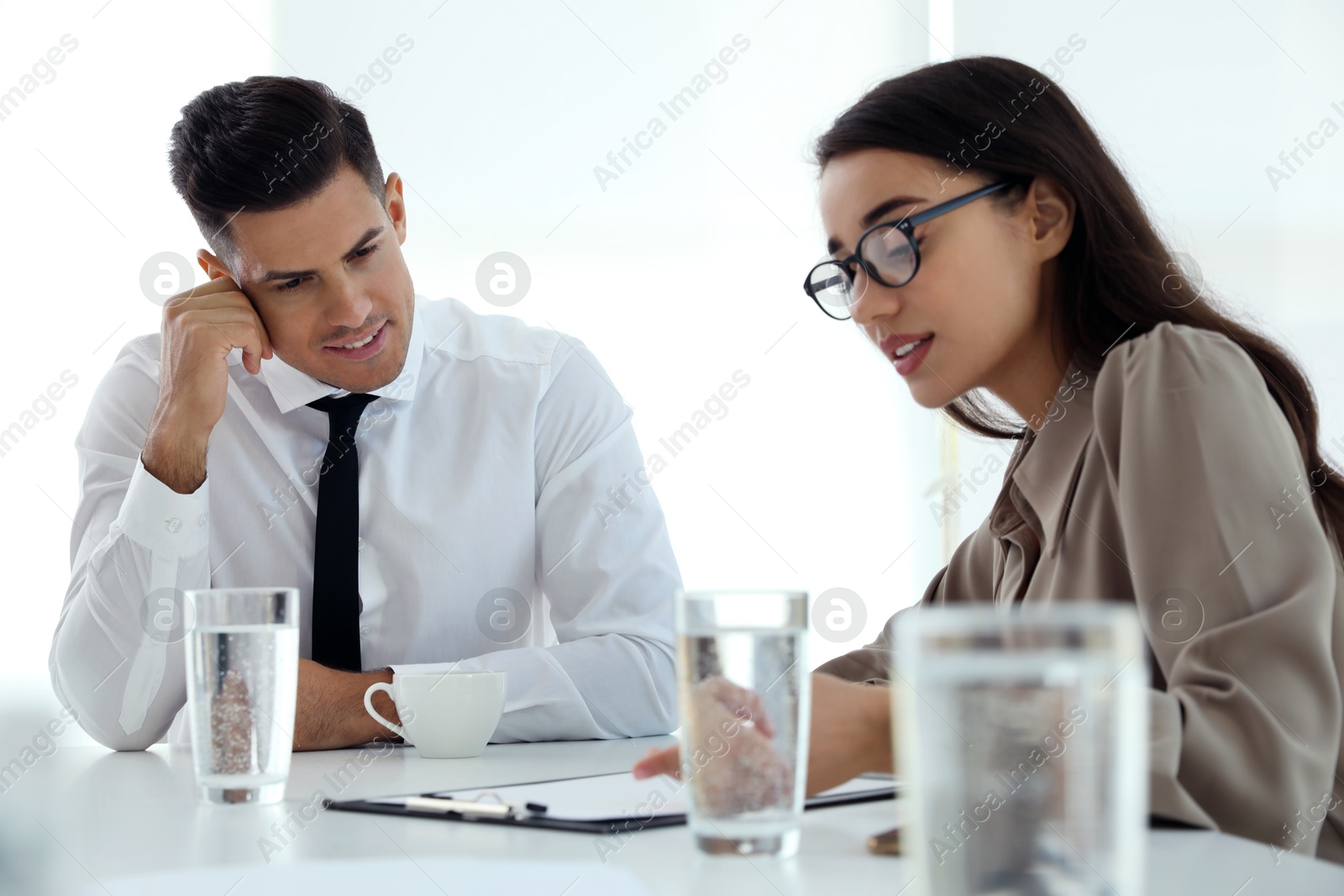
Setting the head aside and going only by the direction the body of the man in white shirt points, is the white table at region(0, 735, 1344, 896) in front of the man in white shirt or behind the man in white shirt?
in front

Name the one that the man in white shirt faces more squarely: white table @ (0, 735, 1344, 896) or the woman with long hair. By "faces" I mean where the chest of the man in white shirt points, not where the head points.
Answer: the white table

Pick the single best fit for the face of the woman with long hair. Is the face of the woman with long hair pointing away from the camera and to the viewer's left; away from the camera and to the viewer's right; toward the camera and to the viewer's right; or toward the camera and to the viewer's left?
toward the camera and to the viewer's left

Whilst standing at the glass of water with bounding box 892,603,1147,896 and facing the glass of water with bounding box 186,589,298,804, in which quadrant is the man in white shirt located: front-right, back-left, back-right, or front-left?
front-right

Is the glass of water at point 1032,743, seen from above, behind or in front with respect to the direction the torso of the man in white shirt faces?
in front

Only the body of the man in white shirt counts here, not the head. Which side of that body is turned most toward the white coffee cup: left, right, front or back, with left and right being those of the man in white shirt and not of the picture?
front

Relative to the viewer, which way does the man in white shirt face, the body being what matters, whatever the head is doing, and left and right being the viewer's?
facing the viewer

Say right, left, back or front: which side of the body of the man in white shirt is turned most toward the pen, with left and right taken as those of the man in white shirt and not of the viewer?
front

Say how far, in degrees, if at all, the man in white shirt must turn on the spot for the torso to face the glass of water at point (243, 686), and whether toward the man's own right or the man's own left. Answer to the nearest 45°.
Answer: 0° — they already face it

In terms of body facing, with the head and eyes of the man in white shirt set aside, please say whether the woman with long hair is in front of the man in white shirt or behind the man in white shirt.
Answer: in front

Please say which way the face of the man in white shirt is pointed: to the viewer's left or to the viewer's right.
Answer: to the viewer's right

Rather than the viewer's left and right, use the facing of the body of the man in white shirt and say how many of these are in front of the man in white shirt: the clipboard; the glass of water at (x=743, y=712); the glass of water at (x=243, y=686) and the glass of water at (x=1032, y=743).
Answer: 4

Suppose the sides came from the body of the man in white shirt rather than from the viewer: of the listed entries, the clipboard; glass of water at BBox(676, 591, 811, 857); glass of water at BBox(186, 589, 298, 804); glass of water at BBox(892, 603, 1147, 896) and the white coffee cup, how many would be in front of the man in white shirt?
5
